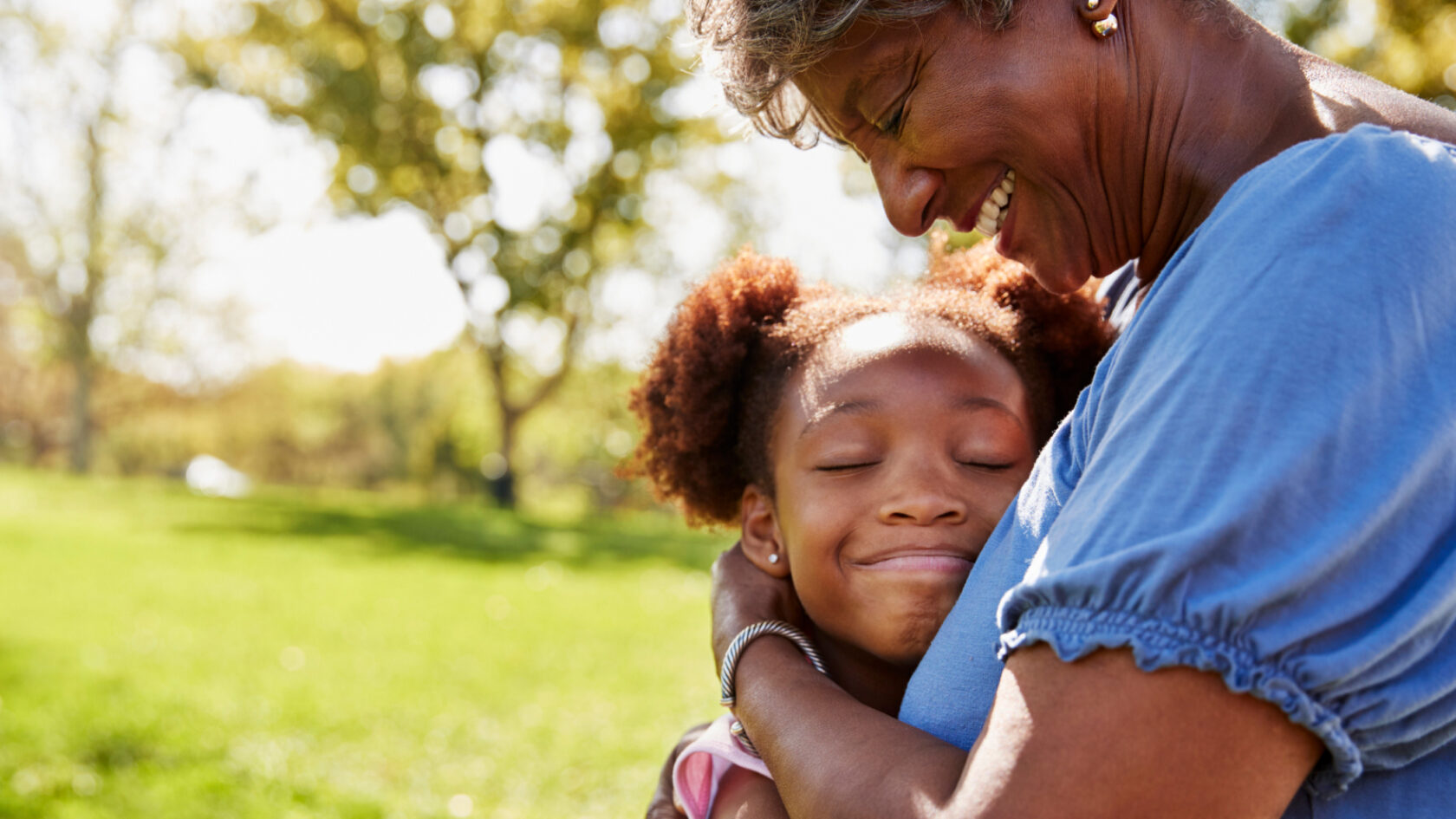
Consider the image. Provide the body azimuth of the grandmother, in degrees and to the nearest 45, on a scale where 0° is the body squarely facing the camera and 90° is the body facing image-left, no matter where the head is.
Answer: approximately 90°

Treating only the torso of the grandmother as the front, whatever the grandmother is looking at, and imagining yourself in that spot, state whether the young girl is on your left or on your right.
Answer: on your right
